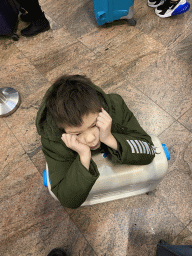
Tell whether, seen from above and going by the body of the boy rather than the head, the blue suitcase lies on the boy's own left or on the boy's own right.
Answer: on the boy's own left

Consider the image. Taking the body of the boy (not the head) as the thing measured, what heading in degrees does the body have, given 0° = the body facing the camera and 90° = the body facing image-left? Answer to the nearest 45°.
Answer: approximately 315°

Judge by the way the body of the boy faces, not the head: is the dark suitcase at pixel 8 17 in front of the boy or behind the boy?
behind
